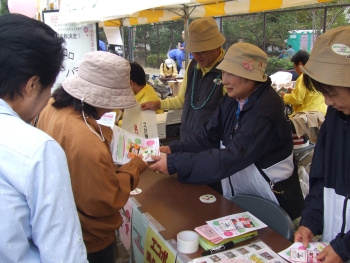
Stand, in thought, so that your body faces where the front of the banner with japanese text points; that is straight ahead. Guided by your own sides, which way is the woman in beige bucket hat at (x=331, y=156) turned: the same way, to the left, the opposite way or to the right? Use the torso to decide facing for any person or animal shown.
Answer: to the right

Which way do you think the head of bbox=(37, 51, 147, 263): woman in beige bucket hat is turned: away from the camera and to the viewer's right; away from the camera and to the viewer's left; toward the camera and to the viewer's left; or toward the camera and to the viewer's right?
away from the camera and to the viewer's right

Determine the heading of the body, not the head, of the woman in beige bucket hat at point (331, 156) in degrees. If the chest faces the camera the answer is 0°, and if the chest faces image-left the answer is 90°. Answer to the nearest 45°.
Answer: approximately 45°

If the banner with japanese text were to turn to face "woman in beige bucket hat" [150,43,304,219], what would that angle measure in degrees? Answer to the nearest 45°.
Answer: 0° — it already faces them

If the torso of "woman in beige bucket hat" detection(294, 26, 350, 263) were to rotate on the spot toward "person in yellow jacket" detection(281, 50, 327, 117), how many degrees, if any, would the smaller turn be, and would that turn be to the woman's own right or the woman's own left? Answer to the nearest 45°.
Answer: approximately 135° to the woman's own right

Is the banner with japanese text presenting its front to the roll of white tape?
yes

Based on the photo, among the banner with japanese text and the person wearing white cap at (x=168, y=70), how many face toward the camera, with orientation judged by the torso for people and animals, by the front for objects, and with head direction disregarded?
2

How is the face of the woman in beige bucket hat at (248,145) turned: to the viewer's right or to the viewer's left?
to the viewer's left
